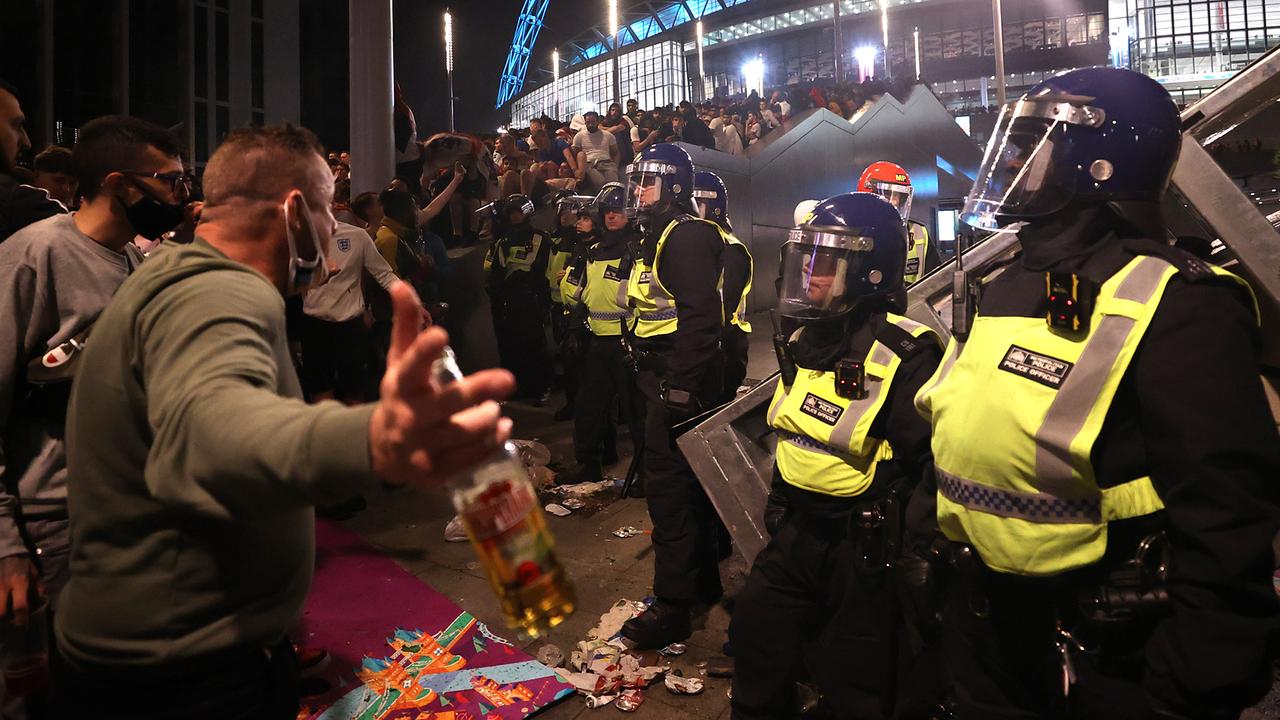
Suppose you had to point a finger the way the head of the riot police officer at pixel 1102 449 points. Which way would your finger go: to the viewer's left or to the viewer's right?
to the viewer's left

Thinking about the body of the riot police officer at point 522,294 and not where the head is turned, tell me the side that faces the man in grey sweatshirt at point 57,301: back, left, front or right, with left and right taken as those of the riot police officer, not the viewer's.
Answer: front

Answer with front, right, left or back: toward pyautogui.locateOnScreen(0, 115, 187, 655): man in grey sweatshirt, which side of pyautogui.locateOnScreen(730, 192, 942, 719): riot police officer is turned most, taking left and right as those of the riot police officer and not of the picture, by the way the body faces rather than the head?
front

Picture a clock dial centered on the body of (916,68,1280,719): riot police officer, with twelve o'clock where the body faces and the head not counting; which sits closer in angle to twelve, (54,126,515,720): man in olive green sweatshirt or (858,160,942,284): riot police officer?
the man in olive green sweatshirt

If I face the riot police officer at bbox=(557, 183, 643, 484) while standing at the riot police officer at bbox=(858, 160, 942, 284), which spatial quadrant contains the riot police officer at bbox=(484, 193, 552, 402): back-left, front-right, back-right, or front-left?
front-right

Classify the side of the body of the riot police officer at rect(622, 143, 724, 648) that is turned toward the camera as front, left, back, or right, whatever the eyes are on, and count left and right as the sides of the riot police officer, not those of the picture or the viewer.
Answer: left

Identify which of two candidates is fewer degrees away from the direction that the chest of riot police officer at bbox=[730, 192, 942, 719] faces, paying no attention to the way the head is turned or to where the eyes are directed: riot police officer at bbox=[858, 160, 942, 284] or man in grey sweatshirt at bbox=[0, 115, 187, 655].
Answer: the man in grey sweatshirt

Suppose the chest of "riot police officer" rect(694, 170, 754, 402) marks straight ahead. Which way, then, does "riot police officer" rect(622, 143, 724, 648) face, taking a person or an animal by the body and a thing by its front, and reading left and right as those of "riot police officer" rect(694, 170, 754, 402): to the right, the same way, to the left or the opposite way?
the same way

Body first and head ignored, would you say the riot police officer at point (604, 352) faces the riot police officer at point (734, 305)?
no

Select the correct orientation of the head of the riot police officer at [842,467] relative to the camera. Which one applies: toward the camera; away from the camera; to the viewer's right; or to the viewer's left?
to the viewer's left
